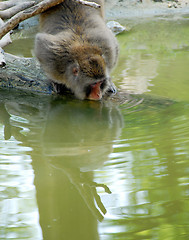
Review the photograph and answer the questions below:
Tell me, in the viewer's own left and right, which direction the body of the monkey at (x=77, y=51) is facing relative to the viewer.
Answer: facing the viewer

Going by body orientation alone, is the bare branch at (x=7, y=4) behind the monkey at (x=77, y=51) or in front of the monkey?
behind
